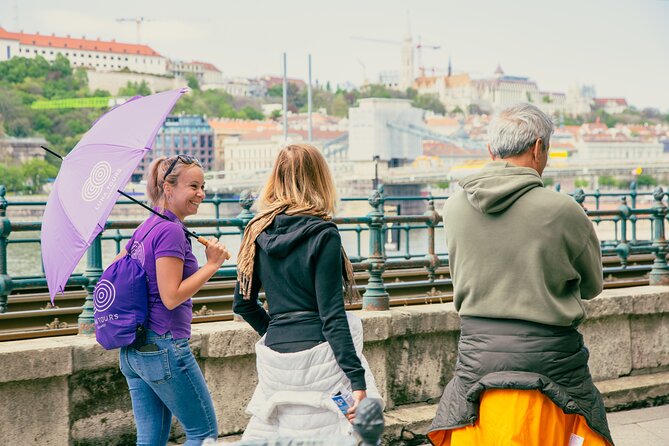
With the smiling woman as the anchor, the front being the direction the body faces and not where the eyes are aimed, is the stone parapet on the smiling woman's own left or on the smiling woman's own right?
on the smiling woman's own left

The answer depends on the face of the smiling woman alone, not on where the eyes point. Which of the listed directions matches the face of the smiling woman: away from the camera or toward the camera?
toward the camera

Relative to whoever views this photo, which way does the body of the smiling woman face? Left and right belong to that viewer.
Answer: facing to the right of the viewer
